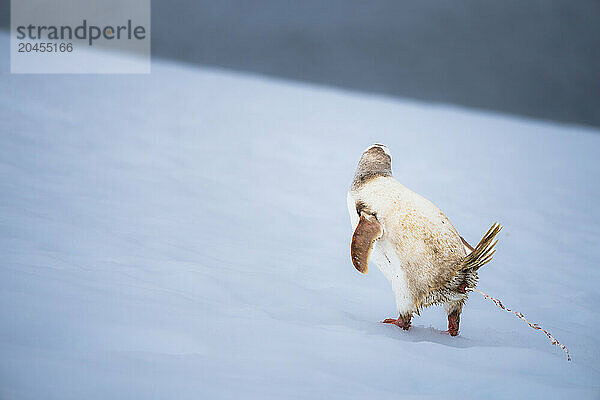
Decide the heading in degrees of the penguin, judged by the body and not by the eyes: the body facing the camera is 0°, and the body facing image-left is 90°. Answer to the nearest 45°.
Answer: approximately 135°
